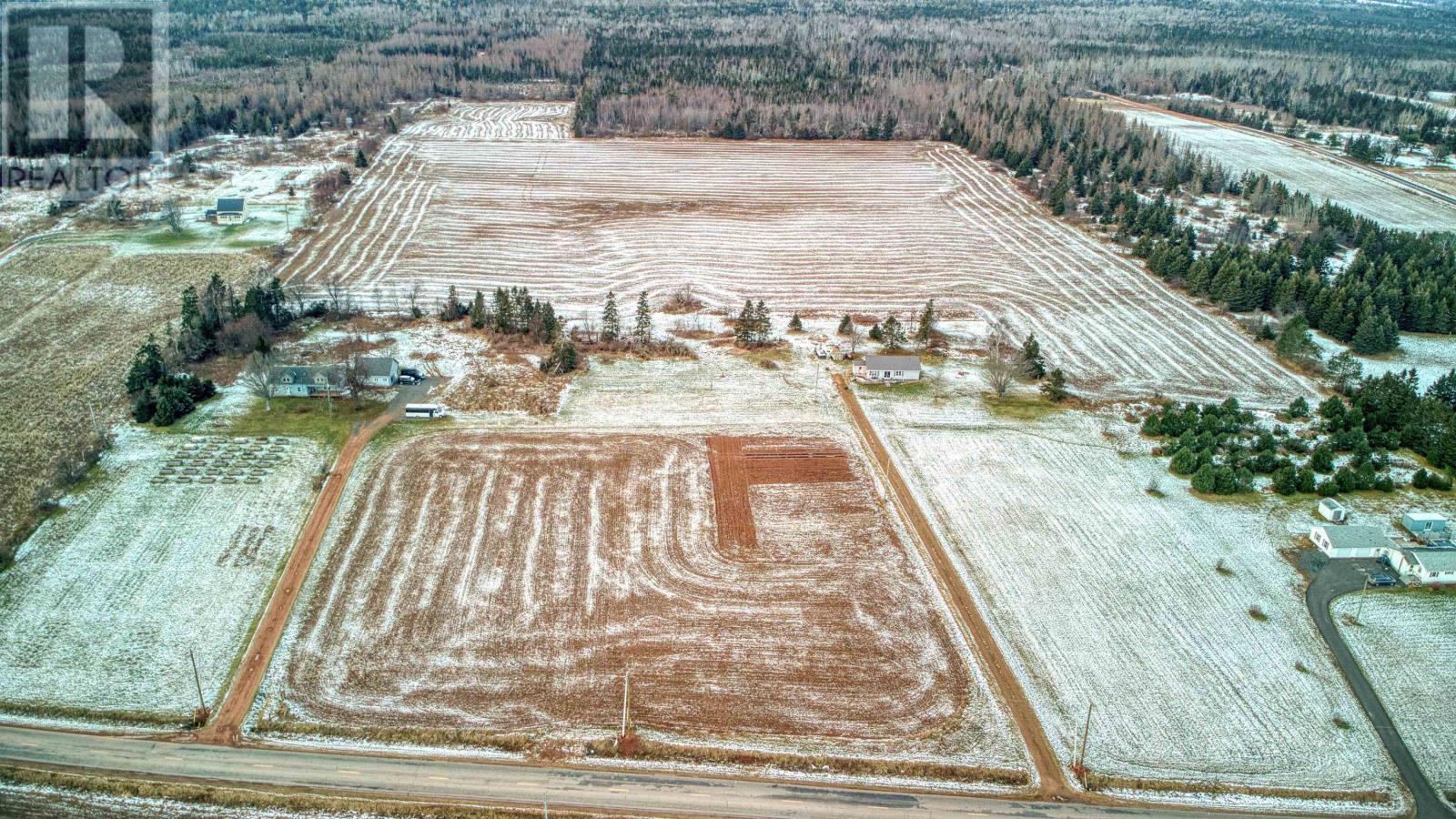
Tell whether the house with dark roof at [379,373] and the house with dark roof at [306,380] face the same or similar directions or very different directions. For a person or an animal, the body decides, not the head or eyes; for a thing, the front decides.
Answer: same or similar directions

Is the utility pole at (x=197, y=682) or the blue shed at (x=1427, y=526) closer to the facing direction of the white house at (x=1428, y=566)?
the utility pole

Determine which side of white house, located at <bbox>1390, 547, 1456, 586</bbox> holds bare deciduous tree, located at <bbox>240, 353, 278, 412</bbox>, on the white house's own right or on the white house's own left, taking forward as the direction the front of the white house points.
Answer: on the white house's own right

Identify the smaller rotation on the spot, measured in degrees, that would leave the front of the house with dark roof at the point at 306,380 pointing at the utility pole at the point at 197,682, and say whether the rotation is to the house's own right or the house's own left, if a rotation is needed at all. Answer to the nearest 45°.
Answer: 0° — it already faces it

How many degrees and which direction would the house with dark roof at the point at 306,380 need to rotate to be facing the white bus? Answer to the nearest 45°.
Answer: approximately 45° to its left

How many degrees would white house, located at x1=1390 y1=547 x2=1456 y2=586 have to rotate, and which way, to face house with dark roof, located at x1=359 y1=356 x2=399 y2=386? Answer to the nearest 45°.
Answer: approximately 90° to its right

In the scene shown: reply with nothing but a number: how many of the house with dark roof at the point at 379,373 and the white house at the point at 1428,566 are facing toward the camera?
2

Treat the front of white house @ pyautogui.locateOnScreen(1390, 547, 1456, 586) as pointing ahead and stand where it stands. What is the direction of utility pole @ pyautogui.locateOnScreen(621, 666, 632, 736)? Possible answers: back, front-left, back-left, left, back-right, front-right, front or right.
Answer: front-right

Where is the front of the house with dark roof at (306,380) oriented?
toward the camera

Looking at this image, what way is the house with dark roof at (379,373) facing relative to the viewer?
toward the camera

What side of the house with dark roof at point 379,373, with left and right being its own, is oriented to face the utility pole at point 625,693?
front

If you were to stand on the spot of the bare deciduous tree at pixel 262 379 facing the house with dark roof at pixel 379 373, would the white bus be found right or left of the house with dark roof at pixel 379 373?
right
